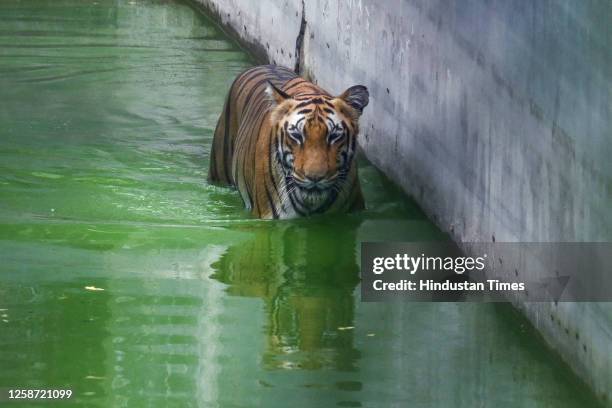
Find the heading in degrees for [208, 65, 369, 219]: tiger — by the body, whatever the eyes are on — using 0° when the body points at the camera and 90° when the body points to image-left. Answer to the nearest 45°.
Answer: approximately 315°
